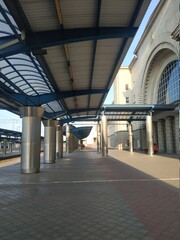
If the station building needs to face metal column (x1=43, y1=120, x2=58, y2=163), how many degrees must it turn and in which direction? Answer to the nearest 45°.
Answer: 0° — it already faces it

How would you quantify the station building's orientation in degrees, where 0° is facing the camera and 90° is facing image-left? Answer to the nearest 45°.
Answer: approximately 45°

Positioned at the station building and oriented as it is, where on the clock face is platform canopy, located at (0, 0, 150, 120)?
The platform canopy is roughly at 11 o'clock from the station building.

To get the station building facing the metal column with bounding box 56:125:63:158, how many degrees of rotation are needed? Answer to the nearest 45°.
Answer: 0° — it already faces it
